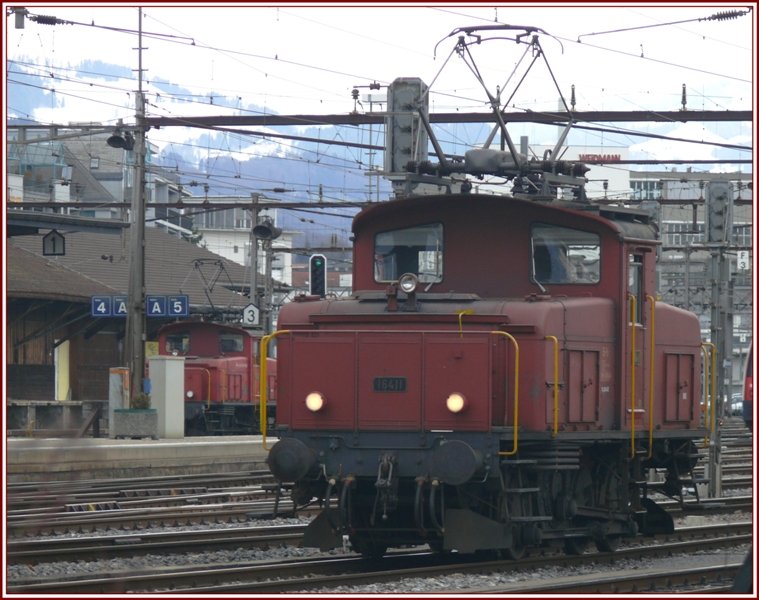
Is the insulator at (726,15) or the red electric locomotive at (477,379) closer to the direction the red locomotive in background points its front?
the red electric locomotive

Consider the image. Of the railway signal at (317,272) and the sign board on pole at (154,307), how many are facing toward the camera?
2

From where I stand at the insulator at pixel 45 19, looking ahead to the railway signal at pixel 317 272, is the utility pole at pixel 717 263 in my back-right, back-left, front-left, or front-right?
front-right

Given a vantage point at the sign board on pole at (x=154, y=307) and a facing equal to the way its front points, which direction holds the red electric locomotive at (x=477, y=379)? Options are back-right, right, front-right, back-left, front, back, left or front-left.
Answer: front

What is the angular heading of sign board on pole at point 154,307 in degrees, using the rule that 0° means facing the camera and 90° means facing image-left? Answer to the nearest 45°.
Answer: approximately 0°

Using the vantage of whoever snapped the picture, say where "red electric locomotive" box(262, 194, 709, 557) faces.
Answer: facing the viewer and to the left of the viewer

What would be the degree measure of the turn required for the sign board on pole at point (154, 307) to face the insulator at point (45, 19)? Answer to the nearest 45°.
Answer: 0° — it already faces it

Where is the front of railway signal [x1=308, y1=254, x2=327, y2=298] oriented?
toward the camera

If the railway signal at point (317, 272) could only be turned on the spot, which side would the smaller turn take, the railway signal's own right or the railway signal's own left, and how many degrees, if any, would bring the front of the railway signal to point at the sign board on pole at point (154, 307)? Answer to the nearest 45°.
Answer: approximately 135° to the railway signal's own right

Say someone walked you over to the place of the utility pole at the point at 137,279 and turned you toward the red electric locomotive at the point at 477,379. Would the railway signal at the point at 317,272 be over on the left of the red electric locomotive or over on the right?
left

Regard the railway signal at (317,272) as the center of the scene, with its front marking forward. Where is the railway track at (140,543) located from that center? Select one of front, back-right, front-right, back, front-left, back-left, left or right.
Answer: front
